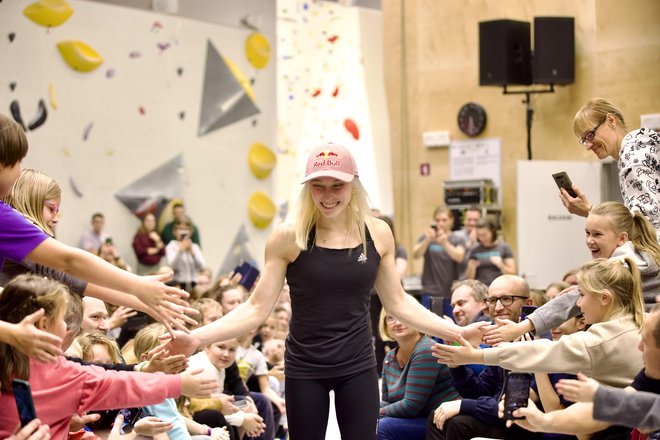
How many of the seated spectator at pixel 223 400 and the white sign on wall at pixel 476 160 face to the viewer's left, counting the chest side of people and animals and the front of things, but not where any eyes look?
0

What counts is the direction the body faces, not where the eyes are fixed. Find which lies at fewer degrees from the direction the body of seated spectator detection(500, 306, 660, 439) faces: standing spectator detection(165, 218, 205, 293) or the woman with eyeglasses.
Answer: the standing spectator

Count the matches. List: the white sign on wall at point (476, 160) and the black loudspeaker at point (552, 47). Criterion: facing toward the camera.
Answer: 2

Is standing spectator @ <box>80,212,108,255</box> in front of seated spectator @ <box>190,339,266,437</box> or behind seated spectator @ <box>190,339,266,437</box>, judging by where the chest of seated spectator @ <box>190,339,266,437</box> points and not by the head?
behind

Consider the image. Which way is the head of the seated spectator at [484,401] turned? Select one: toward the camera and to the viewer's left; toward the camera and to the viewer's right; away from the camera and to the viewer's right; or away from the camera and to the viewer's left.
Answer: toward the camera and to the viewer's left

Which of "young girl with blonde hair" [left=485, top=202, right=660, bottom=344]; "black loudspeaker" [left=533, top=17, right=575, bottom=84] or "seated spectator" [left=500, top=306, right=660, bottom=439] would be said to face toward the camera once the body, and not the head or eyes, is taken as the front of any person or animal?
the black loudspeaker

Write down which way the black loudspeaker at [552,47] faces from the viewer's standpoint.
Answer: facing the viewer

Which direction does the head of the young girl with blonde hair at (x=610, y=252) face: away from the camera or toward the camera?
toward the camera

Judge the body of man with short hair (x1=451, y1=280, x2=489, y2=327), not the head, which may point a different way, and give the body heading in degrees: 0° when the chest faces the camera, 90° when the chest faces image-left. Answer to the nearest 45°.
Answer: approximately 45°

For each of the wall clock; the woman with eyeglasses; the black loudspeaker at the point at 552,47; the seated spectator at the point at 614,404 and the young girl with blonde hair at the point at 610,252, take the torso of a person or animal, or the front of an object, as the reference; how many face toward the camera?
2

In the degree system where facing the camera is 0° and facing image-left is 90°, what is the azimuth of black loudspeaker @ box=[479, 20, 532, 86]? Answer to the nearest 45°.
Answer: approximately 45°

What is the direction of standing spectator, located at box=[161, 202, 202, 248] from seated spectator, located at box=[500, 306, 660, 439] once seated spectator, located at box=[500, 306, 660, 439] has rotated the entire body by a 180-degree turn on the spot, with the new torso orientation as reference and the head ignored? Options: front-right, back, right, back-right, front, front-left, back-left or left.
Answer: back-left

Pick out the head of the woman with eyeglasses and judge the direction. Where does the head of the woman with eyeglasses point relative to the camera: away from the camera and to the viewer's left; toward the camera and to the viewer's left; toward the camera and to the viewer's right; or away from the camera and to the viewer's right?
toward the camera and to the viewer's left

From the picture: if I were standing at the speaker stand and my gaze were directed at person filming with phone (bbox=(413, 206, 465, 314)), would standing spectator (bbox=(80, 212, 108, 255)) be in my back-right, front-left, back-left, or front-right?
front-right

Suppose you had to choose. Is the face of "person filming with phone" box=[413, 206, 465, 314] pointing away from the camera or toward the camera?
toward the camera

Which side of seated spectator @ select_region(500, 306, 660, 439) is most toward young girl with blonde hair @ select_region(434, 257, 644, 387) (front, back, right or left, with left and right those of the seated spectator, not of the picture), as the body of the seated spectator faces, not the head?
right
